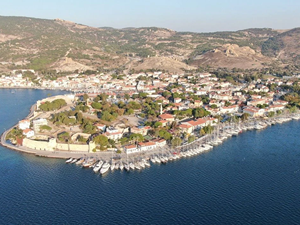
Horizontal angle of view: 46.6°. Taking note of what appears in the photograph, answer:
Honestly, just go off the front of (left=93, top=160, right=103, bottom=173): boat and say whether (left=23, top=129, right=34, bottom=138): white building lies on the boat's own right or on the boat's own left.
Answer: on the boat's own right

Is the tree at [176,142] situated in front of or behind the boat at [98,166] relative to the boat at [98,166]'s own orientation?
behind

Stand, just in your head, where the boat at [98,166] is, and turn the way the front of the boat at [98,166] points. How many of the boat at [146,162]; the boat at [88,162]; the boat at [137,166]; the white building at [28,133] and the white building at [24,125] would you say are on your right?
3

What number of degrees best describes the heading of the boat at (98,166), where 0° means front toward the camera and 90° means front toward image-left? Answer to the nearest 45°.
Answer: approximately 45°

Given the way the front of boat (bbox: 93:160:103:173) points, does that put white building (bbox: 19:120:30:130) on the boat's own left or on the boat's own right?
on the boat's own right

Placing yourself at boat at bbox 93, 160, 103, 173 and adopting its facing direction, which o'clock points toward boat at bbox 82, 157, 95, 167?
boat at bbox 82, 157, 95, 167 is roughly at 3 o'clock from boat at bbox 93, 160, 103, 173.

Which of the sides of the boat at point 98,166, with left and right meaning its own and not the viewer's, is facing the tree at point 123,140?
back

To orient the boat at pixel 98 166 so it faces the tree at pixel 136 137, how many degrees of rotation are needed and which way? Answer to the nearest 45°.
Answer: approximately 180°

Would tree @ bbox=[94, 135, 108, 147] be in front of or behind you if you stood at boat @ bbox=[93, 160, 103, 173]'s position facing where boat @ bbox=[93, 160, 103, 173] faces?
behind

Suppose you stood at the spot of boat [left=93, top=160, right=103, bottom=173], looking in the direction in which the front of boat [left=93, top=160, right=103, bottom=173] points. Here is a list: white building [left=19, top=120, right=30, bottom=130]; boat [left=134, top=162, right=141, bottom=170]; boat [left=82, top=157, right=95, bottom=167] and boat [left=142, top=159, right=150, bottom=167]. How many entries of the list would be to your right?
2

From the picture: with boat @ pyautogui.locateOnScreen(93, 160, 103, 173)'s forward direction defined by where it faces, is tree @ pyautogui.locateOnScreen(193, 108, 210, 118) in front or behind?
behind
